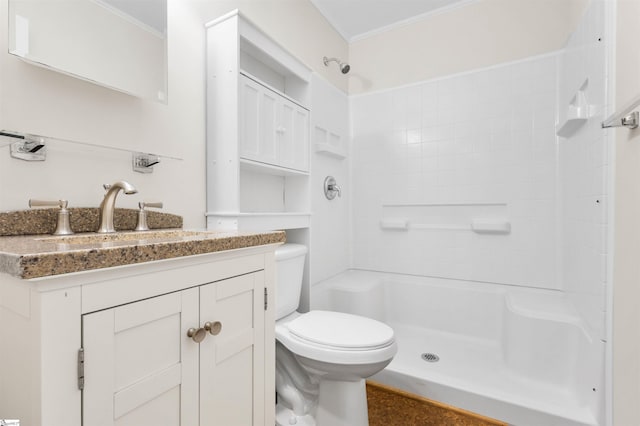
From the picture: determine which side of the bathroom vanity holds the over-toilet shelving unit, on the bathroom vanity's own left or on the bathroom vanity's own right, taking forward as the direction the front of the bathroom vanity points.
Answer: on the bathroom vanity's own left

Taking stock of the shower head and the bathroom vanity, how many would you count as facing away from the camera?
0

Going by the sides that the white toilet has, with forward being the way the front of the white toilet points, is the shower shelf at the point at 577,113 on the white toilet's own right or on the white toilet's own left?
on the white toilet's own left

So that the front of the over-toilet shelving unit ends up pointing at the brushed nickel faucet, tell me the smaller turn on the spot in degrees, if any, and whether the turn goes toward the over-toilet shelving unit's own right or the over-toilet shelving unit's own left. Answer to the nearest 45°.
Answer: approximately 90° to the over-toilet shelving unit's own right

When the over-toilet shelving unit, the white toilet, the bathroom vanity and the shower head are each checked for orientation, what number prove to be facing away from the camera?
0

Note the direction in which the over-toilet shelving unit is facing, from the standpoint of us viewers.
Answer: facing the viewer and to the right of the viewer

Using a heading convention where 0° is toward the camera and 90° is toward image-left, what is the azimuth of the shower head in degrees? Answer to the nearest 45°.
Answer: approximately 315°

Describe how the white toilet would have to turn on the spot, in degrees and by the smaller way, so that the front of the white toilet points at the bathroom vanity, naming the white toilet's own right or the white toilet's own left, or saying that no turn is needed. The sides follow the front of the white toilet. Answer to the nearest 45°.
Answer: approximately 90° to the white toilet's own right

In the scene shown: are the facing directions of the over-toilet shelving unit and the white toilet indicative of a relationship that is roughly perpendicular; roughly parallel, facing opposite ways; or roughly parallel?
roughly parallel

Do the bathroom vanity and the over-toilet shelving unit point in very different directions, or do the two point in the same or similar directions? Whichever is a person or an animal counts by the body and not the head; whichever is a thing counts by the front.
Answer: same or similar directions

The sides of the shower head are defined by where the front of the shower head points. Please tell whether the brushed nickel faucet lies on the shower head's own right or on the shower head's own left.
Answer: on the shower head's own right
